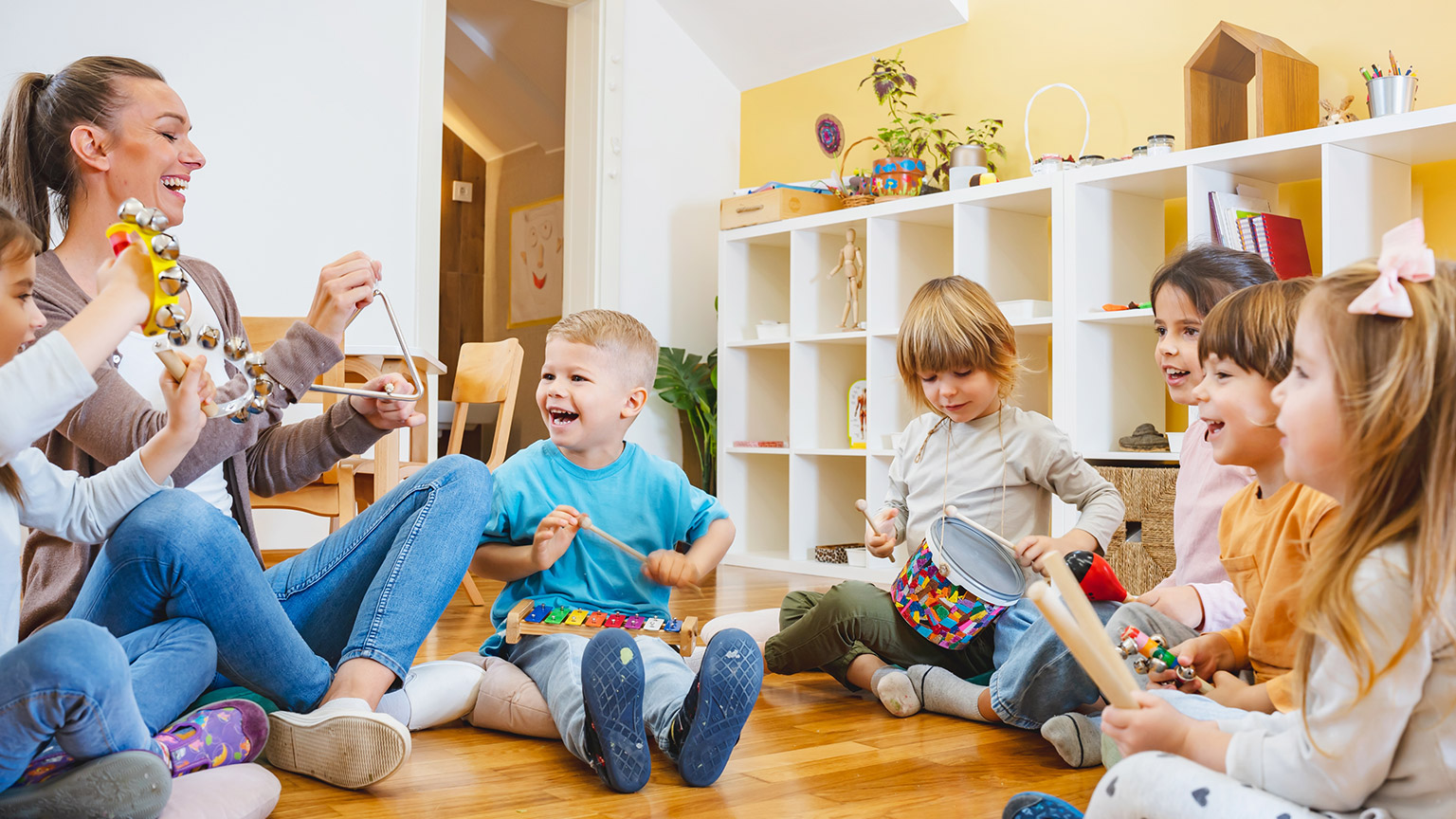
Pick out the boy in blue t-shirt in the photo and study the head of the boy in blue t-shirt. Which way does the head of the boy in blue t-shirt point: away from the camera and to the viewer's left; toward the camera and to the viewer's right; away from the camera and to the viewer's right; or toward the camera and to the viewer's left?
toward the camera and to the viewer's left

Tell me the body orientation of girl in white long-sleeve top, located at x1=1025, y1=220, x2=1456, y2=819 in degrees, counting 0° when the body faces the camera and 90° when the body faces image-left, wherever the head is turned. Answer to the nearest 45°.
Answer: approximately 90°

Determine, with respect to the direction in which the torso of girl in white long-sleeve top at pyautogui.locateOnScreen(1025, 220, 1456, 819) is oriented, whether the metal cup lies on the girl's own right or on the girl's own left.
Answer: on the girl's own right

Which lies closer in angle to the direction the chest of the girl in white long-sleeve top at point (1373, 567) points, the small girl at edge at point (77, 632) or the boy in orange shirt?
the small girl at edge

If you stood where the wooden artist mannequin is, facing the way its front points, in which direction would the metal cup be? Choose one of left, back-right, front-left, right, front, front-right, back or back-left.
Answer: left

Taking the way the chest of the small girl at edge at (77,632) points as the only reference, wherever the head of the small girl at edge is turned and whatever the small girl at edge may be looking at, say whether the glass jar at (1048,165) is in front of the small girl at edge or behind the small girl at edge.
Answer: in front

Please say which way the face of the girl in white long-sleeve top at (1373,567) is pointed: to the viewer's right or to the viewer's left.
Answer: to the viewer's left

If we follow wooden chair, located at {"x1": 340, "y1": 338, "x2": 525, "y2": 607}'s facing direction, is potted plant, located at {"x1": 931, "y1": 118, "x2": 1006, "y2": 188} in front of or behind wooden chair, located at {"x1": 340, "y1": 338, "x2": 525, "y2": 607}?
behind

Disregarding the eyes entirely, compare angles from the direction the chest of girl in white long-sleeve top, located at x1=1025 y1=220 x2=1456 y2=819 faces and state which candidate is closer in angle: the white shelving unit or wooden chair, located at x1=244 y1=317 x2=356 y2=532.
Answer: the wooden chair

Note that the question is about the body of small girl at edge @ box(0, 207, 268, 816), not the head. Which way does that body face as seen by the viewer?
to the viewer's right

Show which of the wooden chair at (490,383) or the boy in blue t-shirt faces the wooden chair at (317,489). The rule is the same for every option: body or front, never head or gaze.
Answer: the wooden chair at (490,383)

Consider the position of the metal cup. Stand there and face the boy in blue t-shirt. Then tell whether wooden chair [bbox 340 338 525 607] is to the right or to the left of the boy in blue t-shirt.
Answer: right
